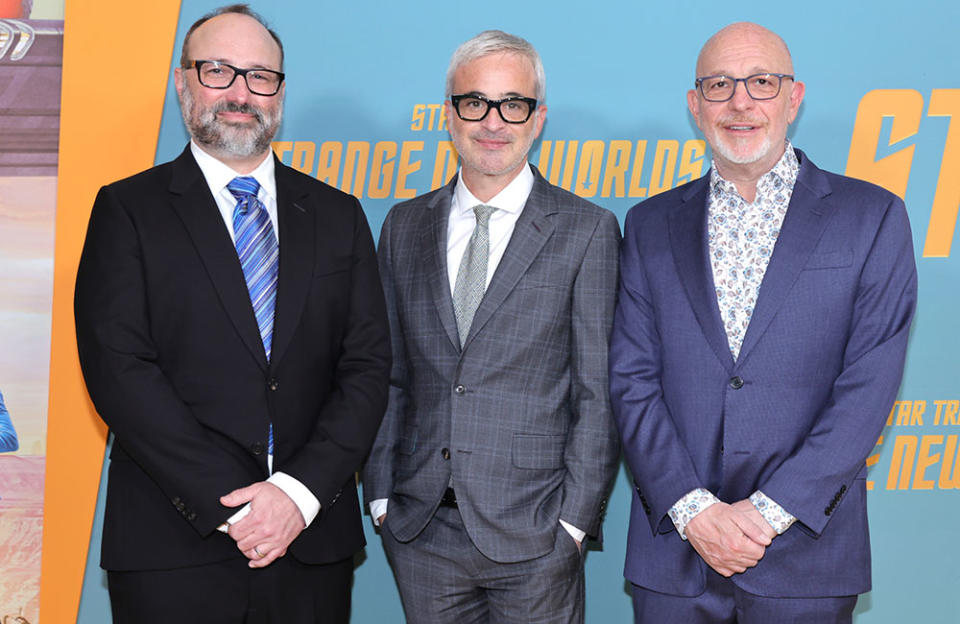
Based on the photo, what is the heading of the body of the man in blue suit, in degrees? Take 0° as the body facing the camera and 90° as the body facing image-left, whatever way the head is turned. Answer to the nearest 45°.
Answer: approximately 0°

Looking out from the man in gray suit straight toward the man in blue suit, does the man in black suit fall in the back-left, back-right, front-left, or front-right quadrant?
back-right

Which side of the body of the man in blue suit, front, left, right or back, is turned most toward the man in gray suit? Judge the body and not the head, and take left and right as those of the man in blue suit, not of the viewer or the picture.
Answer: right

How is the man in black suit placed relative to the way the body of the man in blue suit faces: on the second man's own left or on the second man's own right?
on the second man's own right

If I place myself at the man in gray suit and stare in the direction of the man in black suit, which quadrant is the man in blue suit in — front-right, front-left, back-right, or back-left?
back-left
